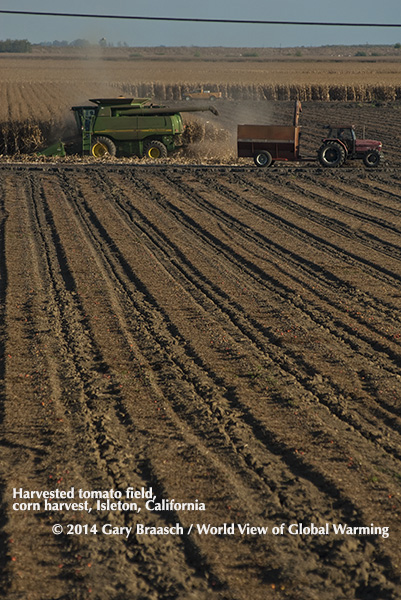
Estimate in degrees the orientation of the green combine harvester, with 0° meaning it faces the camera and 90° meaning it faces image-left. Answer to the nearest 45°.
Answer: approximately 90°
